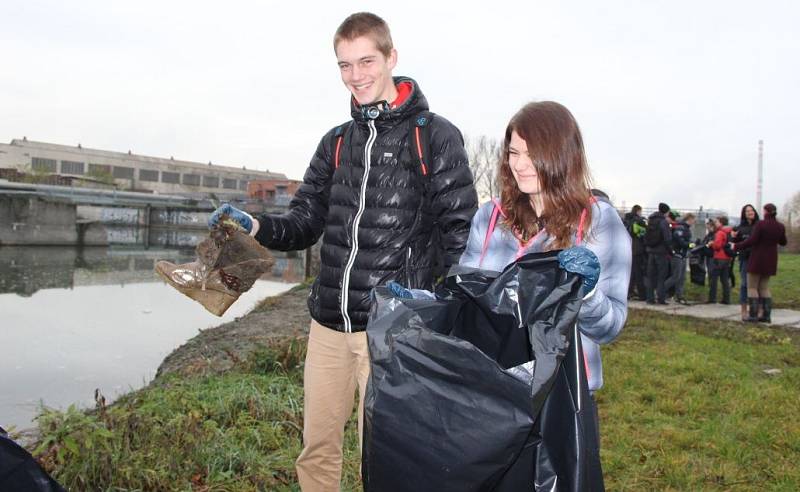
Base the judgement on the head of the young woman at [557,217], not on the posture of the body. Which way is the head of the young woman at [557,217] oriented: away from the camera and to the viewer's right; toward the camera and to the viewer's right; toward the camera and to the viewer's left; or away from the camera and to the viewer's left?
toward the camera and to the viewer's left

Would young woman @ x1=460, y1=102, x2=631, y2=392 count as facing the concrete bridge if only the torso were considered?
no

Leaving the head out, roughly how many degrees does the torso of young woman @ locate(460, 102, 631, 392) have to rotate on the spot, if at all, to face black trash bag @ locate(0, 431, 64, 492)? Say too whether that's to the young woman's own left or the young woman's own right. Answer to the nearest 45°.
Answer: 0° — they already face it

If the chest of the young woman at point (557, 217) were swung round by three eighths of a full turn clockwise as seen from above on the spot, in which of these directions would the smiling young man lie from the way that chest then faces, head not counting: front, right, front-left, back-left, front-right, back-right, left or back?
front-left

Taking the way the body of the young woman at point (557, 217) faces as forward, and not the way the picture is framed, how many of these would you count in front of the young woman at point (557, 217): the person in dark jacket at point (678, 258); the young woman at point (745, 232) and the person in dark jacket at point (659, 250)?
0

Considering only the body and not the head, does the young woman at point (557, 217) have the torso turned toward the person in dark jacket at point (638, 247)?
no

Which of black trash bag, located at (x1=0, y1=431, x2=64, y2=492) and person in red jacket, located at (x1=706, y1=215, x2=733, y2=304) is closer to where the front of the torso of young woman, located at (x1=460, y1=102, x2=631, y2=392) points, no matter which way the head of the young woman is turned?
the black trash bag

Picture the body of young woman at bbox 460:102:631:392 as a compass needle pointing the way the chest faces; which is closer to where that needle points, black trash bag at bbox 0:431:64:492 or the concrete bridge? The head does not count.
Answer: the black trash bag

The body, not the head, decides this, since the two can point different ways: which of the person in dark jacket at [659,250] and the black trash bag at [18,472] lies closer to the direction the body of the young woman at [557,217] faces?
the black trash bag

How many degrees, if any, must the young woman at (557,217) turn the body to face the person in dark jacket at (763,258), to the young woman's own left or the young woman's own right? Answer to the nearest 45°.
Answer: approximately 135° to the young woman's own right

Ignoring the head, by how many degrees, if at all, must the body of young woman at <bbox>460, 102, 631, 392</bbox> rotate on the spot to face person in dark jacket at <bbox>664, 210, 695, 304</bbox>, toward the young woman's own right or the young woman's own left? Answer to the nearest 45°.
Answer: approximately 135° to the young woman's own right

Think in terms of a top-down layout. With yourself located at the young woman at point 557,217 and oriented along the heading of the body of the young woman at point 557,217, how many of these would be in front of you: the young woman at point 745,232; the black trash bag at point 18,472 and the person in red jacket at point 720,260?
1

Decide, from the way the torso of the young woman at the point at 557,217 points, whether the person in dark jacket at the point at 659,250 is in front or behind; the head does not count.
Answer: behind

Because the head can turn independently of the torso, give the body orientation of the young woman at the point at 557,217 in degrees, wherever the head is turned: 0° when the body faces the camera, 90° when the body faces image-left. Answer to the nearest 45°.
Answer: approximately 45°

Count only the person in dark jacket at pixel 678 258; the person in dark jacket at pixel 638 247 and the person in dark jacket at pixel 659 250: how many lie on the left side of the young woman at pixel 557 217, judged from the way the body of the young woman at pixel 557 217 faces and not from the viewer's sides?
0

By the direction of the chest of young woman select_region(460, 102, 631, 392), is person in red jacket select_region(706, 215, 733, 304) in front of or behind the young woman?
behind
